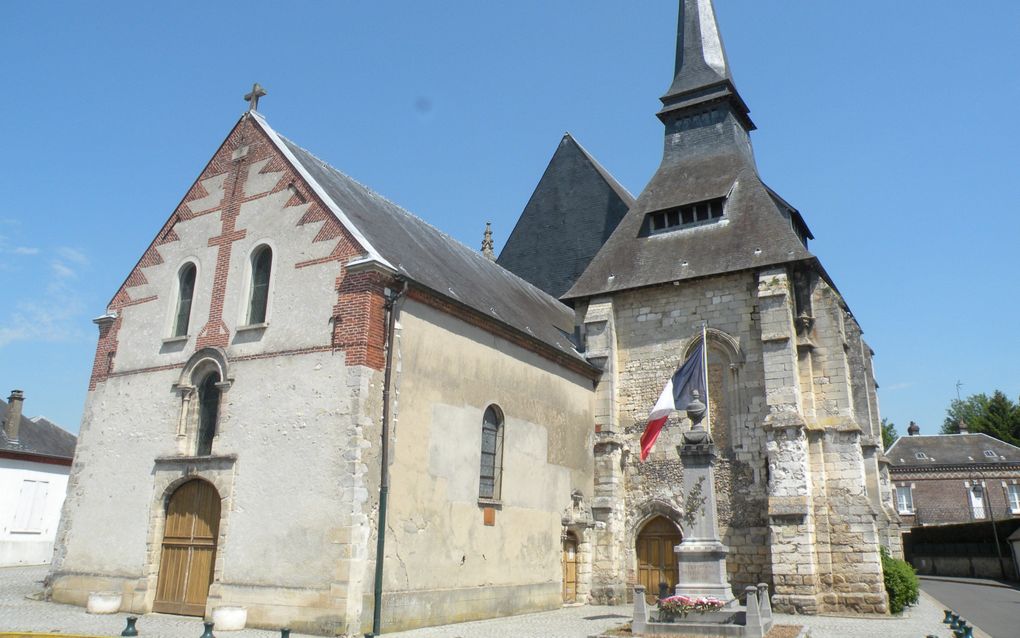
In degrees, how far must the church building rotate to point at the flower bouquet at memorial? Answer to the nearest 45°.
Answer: approximately 90° to its left

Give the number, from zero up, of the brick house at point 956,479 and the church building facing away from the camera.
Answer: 0

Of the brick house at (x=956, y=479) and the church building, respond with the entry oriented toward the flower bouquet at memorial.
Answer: the brick house

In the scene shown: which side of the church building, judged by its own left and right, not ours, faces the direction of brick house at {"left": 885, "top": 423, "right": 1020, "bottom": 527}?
back

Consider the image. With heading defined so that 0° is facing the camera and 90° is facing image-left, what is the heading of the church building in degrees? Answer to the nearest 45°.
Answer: approximately 45°

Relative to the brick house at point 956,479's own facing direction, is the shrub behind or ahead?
ahead

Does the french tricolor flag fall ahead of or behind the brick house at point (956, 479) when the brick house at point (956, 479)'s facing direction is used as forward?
ahead

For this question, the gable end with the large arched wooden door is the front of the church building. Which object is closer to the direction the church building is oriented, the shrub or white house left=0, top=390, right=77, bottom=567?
the white house

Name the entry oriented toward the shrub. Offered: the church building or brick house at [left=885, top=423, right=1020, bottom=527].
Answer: the brick house

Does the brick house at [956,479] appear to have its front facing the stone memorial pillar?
yes

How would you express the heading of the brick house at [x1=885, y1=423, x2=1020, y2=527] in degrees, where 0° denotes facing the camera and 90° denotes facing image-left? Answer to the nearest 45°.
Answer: approximately 0°
